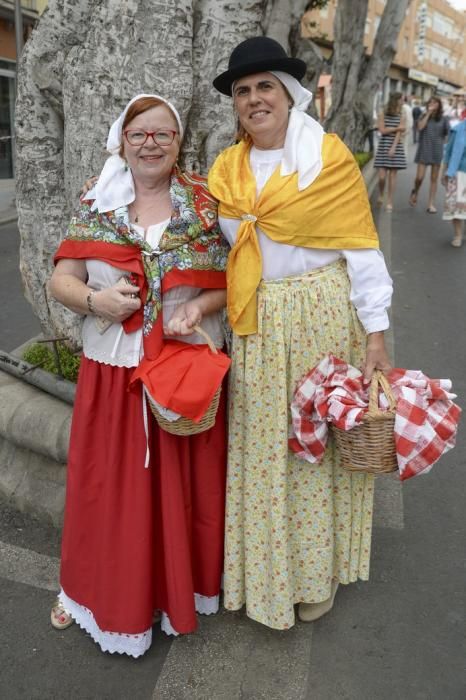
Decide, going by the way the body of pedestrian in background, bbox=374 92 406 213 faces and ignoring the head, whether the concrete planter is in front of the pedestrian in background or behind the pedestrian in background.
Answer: in front

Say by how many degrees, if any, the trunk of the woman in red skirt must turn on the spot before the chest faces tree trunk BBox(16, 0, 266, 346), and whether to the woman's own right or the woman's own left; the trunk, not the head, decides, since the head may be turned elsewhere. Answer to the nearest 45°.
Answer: approximately 180°

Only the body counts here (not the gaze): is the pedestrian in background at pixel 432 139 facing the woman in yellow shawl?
yes

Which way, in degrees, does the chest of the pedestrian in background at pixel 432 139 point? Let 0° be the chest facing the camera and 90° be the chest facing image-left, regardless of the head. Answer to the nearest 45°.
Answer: approximately 0°

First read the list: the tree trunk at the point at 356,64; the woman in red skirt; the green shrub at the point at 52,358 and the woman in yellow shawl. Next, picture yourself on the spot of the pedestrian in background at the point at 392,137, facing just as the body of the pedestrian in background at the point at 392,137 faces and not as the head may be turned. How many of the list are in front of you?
3

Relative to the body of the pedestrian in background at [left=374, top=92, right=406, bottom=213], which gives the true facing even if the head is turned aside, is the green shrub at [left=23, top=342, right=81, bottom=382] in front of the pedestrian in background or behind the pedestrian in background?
in front

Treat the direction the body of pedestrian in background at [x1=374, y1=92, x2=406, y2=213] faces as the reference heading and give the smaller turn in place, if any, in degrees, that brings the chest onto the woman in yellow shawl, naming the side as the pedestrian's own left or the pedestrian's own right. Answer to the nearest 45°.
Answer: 0° — they already face them

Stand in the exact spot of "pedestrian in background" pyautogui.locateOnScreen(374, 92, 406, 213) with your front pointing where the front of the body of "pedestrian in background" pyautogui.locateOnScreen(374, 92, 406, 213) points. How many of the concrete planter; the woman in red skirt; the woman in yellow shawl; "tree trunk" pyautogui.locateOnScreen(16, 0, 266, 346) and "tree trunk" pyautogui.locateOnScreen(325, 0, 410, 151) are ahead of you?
4

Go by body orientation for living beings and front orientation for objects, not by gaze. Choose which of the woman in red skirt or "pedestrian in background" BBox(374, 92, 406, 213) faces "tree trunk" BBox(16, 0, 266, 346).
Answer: the pedestrian in background

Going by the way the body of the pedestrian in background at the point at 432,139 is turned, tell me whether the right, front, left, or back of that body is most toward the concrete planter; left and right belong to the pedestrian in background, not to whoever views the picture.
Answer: front

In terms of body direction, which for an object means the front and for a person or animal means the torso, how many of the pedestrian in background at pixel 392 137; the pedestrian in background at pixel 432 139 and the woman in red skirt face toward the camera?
3

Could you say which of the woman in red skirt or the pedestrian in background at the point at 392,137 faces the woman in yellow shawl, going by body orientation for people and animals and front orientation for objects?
the pedestrian in background
